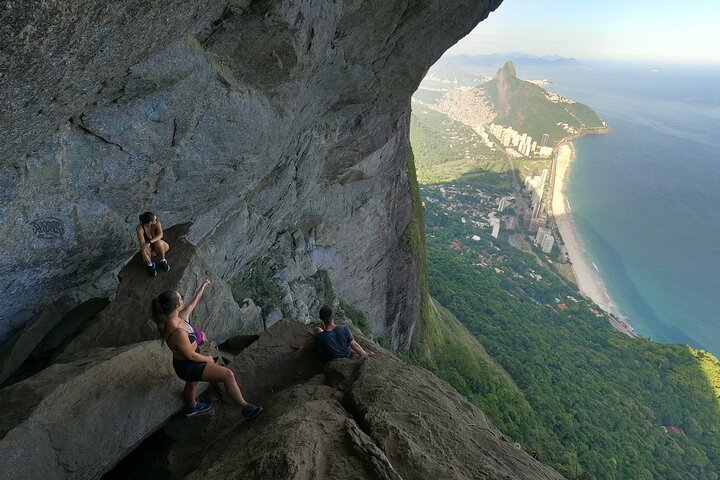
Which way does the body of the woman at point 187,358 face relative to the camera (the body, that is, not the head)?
to the viewer's right

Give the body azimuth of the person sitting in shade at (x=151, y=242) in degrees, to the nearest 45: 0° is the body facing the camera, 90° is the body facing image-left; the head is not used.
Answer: approximately 315°

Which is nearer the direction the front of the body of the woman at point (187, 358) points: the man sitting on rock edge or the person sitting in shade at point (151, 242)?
the man sitting on rock edge

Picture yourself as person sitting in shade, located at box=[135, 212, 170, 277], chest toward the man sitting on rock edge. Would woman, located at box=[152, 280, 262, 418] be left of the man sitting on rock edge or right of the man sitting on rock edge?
right
